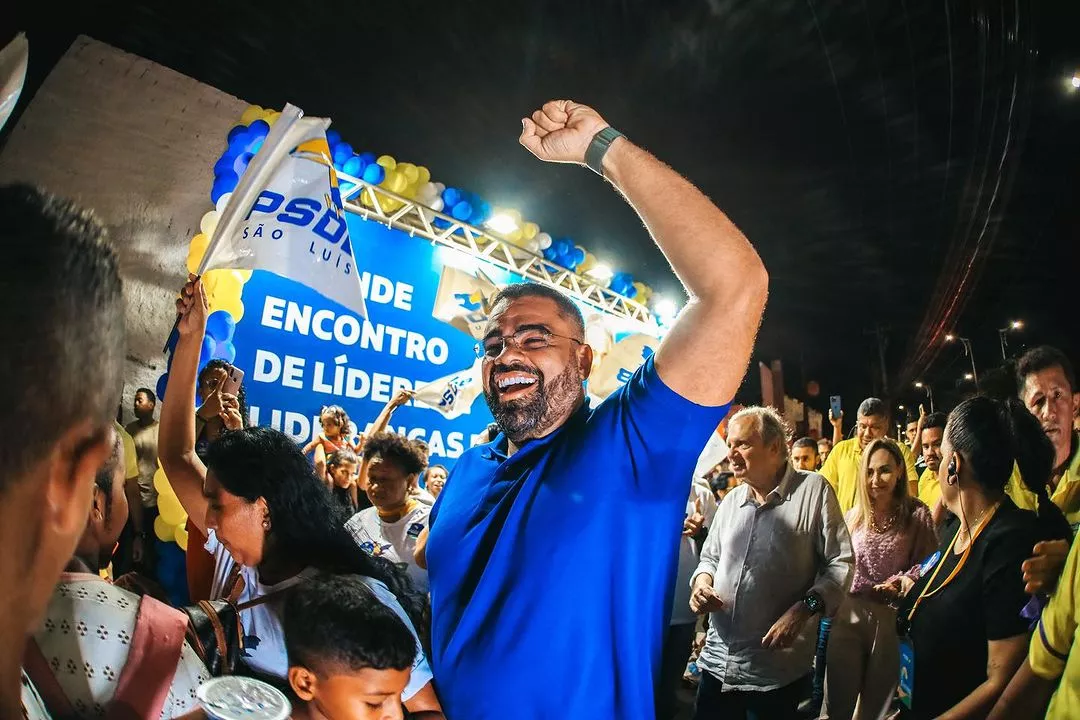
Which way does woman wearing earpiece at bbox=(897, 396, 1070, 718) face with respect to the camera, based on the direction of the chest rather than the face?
to the viewer's left

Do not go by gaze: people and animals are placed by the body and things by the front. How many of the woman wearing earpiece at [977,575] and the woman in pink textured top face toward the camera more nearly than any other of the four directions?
1

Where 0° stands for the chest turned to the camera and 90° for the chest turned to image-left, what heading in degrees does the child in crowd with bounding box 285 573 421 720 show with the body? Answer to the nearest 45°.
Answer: approximately 315°

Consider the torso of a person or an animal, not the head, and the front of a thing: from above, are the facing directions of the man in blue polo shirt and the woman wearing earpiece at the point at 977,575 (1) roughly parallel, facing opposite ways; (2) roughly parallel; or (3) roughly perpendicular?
roughly perpendicular

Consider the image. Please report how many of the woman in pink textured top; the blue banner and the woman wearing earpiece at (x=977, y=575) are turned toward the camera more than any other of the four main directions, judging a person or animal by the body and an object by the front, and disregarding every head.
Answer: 2

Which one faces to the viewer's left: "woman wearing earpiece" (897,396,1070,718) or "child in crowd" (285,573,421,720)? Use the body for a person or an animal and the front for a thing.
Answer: the woman wearing earpiece

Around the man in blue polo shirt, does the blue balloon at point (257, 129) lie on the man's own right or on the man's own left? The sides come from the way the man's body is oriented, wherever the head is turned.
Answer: on the man's own right

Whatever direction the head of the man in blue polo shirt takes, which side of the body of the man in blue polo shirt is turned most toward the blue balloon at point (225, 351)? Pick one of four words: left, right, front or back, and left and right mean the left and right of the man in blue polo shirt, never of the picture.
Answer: right

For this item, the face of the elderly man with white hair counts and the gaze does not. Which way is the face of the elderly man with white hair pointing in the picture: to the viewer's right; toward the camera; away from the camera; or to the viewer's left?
to the viewer's left

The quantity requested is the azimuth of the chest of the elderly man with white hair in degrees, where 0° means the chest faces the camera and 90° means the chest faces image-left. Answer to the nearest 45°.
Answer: approximately 45°
